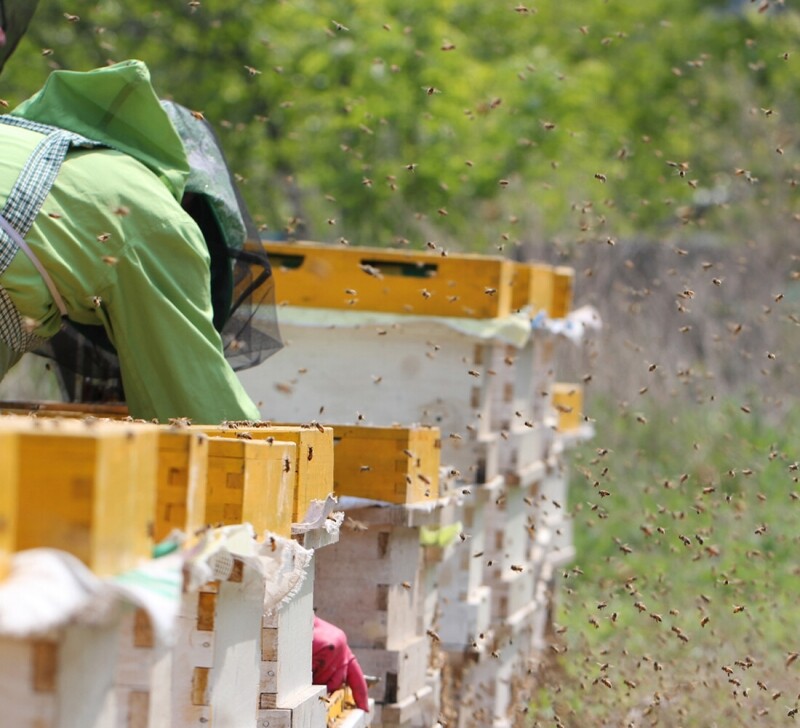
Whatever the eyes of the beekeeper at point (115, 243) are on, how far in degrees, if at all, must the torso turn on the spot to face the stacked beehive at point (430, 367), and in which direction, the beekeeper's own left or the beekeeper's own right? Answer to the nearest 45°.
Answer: approximately 45° to the beekeeper's own left

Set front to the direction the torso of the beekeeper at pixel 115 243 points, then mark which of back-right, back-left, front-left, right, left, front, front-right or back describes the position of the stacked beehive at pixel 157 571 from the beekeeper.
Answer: right

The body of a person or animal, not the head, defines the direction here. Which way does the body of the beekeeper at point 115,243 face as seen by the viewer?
to the viewer's right

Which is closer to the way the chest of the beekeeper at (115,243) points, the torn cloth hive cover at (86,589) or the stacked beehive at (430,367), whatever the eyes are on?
the stacked beehive

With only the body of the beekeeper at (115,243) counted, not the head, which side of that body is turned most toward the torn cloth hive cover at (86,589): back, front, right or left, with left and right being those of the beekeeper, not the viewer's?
right
